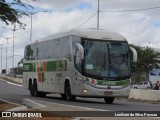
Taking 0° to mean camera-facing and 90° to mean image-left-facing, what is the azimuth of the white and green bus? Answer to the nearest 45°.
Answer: approximately 315°
